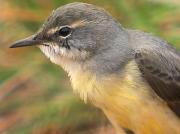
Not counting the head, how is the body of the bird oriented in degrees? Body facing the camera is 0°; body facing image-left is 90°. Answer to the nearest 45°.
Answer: approximately 90°
